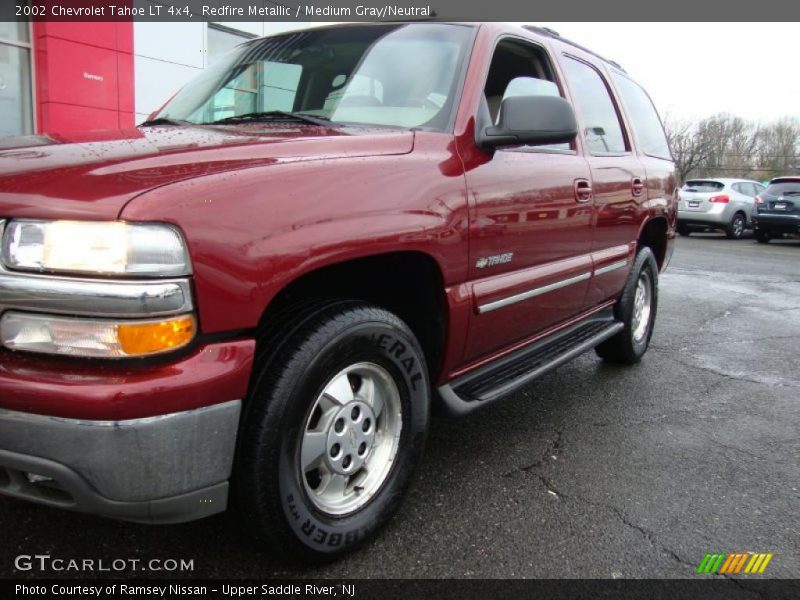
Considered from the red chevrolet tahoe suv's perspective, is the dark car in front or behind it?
behind

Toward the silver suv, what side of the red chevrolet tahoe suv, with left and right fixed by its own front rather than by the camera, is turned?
back

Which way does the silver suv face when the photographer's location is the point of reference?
facing away from the viewer and to the right of the viewer

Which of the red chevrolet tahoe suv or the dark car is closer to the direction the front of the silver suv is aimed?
the dark car

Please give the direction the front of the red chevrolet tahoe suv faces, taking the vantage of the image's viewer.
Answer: facing the viewer and to the left of the viewer

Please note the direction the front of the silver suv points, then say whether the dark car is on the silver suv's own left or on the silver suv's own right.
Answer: on the silver suv's own right
